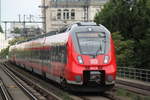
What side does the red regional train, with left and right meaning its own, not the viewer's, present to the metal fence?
left

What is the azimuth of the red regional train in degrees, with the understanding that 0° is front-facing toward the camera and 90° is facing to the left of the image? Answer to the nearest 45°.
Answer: approximately 315°
